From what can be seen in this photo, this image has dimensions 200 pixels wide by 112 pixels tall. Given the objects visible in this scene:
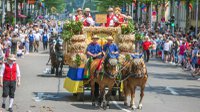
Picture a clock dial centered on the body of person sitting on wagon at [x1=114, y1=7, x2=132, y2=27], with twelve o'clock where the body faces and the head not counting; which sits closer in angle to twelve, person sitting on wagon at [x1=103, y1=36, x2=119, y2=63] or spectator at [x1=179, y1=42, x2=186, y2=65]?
the person sitting on wagon

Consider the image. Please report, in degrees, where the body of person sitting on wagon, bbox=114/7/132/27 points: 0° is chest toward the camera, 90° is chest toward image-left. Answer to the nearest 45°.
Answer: approximately 315°

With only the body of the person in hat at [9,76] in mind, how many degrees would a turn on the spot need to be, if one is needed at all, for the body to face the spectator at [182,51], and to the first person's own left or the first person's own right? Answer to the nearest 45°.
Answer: approximately 135° to the first person's own left

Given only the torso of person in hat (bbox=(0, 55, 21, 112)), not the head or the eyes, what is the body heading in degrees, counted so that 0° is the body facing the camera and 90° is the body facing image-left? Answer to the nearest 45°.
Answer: approximately 0°

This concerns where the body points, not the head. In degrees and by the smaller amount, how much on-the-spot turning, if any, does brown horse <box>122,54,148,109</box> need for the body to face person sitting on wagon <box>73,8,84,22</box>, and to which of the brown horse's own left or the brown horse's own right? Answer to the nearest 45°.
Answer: approximately 135° to the brown horse's own right
